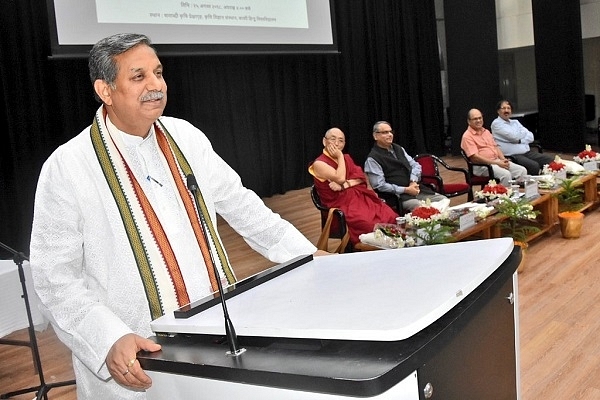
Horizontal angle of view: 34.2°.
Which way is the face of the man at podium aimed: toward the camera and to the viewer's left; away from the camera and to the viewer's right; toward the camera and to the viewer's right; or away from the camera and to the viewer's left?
toward the camera and to the viewer's right

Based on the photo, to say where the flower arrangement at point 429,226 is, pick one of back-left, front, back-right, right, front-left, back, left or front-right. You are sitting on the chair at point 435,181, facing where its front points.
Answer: front-right

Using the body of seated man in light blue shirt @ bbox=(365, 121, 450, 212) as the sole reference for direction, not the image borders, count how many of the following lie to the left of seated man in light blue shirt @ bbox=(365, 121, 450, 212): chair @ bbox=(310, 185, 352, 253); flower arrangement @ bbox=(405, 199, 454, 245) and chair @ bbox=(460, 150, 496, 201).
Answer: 1

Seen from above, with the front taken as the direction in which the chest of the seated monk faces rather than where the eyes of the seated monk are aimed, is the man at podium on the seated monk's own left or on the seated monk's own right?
on the seated monk's own right

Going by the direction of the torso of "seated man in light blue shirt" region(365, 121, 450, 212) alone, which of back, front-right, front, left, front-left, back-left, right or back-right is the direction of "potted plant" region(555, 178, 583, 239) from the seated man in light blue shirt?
front-left

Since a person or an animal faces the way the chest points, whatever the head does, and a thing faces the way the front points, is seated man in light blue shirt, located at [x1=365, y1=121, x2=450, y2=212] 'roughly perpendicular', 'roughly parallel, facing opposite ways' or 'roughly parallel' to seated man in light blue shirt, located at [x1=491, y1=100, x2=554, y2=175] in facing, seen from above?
roughly parallel

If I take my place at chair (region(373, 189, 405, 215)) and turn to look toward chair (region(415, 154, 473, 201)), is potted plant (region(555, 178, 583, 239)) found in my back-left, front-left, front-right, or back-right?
front-right

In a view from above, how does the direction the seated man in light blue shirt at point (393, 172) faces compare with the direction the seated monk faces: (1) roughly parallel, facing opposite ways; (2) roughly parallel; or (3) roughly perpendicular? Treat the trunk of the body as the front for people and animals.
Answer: roughly parallel

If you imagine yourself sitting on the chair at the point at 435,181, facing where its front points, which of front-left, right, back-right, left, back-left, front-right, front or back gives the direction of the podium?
front-right

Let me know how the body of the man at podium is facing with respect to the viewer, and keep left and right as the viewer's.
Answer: facing the viewer and to the right of the viewer
